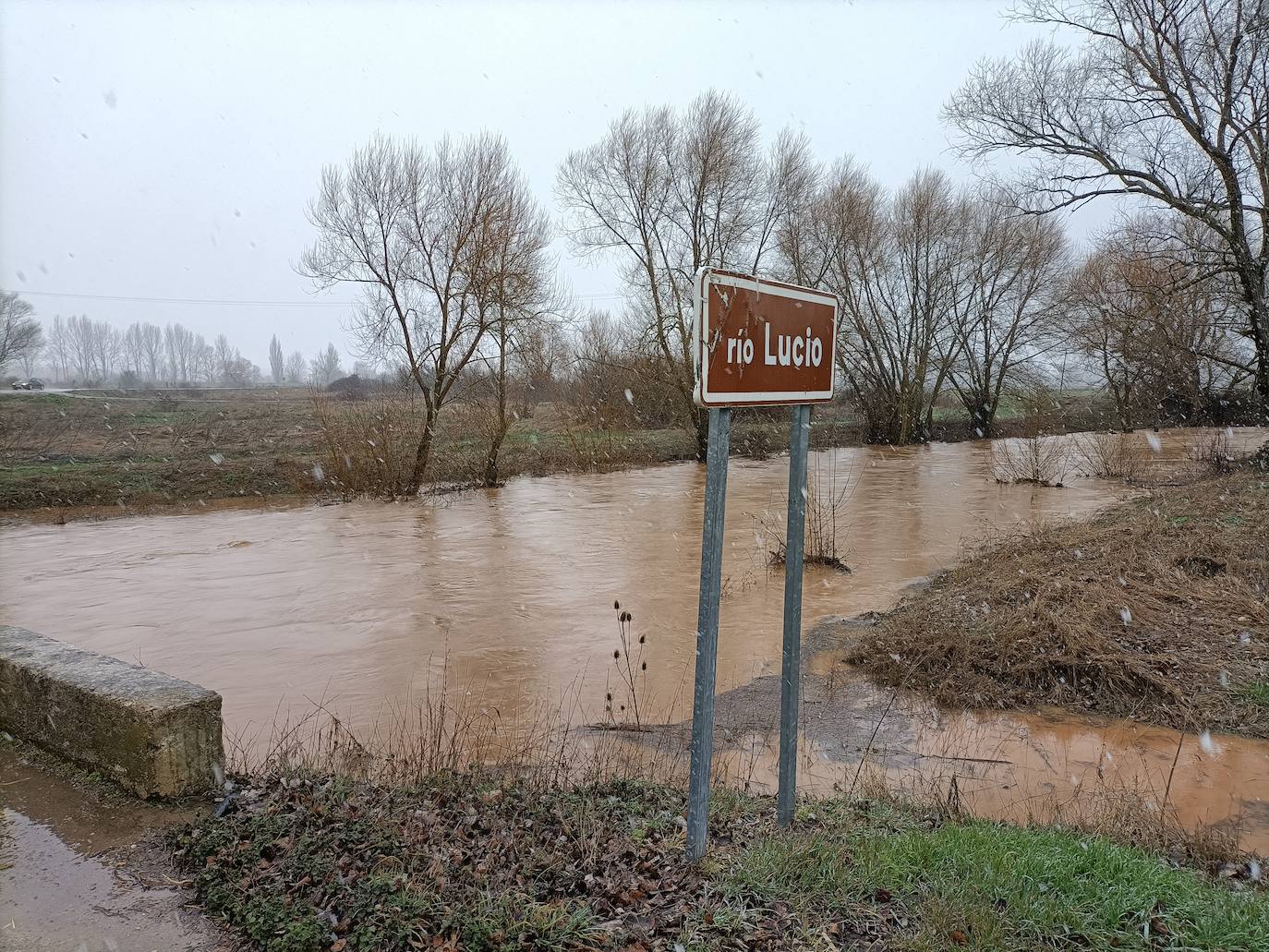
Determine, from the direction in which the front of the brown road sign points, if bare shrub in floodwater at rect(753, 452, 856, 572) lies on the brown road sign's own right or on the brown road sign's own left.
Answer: on the brown road sign's own left

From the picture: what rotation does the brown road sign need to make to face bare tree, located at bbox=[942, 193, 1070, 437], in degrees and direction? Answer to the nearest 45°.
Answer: approximately 135° to its left

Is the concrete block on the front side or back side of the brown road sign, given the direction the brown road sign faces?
on the back side

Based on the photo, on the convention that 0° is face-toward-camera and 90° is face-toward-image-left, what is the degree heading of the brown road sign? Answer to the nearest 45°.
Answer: approximately 315°

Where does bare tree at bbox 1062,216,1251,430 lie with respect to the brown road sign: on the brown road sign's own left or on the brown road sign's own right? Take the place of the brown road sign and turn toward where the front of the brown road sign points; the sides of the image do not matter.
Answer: on the brown road sign's own left
